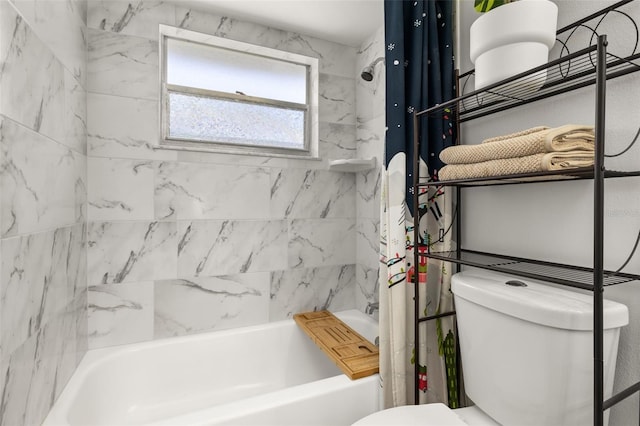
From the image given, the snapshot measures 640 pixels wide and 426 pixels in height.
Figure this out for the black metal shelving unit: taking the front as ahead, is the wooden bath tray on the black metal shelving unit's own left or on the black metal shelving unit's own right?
on the black metal shelving unit's own right

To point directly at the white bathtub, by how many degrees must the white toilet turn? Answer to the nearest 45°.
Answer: approximately 45° to its right

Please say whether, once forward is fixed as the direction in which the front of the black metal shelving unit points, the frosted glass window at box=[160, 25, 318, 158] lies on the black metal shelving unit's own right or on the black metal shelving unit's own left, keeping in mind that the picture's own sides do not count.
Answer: on the black metal shelving unit's own right

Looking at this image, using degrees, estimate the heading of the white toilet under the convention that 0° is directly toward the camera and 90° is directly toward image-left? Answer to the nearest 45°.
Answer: approximately 45°
